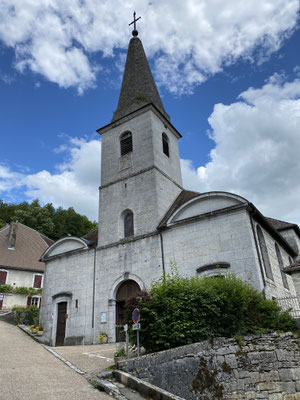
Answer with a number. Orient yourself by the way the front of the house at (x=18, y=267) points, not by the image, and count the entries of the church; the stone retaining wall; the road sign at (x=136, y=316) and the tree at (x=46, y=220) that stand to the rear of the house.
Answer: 1

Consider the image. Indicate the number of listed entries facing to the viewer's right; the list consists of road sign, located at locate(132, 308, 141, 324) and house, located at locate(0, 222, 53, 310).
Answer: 0

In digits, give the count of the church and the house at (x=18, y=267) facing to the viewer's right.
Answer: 0

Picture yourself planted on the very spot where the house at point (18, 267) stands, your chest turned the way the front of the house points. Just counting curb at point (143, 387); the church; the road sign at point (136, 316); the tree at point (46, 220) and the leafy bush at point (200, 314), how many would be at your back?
1

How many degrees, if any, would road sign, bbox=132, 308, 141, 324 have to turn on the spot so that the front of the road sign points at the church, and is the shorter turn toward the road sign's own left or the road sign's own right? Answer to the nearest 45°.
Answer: approximately 135° to the road sign's own right

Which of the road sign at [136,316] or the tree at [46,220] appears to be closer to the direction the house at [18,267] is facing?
the road sign

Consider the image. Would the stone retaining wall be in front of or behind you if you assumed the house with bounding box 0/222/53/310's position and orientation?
in front

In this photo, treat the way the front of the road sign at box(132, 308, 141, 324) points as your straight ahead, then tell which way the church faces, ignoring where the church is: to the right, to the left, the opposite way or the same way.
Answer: the same way

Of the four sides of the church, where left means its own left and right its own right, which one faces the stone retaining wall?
left

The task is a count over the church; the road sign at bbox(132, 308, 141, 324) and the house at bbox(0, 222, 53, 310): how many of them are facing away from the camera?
0

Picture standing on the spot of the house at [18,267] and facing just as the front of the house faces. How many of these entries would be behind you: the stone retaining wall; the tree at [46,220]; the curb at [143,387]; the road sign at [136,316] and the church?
1

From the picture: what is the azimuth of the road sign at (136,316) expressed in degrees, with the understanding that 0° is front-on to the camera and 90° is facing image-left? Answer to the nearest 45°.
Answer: approximately 45°

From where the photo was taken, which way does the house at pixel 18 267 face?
toward the camera

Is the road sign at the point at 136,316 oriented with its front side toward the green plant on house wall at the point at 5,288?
no

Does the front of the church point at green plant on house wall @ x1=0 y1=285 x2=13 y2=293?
no

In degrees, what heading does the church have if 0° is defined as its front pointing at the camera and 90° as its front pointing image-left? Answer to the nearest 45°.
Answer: approximately 45°

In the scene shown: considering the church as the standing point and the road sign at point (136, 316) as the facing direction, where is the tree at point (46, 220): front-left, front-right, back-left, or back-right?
back-right
